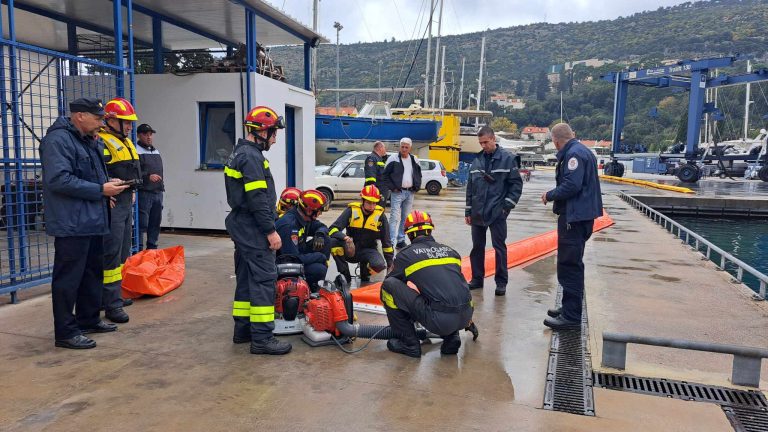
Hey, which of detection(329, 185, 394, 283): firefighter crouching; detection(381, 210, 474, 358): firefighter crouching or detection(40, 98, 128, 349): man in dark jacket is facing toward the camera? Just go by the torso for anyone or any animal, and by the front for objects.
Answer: detection(329, 185, 394, 283): firefighter crouching

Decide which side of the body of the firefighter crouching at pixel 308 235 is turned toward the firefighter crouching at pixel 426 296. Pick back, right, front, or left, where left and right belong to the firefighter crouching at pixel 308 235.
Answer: front

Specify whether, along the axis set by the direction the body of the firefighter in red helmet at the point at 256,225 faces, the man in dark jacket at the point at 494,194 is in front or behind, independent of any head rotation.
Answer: in front

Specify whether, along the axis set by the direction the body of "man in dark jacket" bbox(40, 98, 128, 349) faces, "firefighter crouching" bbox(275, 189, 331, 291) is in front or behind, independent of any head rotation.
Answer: in front

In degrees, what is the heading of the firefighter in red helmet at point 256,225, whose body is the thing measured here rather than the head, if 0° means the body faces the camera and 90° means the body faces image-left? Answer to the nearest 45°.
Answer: approximately 270°

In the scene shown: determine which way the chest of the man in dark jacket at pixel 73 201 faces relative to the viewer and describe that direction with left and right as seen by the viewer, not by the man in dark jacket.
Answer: facing to the right of the viewer

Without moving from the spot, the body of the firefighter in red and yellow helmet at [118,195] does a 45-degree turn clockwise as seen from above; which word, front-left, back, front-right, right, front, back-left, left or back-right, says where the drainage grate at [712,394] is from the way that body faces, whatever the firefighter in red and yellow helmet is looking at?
front-left

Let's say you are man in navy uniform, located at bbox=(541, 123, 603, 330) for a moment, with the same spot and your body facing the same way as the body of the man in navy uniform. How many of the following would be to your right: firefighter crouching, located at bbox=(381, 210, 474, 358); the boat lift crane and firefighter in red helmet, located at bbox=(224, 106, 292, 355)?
1

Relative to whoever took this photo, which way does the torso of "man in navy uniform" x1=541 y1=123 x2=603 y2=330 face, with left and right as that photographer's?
facing to the left of the viewer

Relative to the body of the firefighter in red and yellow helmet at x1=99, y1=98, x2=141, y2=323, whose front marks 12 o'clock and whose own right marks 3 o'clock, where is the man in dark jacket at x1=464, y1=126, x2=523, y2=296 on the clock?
The man in dark jacket is roughly at 11 o'clock from the firefighter in red and yellow helmet.

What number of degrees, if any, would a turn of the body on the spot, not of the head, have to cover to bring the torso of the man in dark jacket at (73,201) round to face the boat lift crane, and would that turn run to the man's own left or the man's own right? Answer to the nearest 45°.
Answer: approximately 45° to the man's own left

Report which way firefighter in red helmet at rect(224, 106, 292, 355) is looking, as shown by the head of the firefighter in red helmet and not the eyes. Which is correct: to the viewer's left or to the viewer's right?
to the viewer's right

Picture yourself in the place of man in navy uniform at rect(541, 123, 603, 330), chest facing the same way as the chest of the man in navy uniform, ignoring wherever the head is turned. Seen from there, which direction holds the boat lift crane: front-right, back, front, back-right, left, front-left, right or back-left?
right

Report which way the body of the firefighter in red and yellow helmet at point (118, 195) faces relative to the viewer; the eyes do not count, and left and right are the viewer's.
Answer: facing the viewer and to the right of the viewer

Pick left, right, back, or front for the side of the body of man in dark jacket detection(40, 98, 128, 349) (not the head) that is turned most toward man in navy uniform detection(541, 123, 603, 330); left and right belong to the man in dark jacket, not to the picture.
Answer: front
